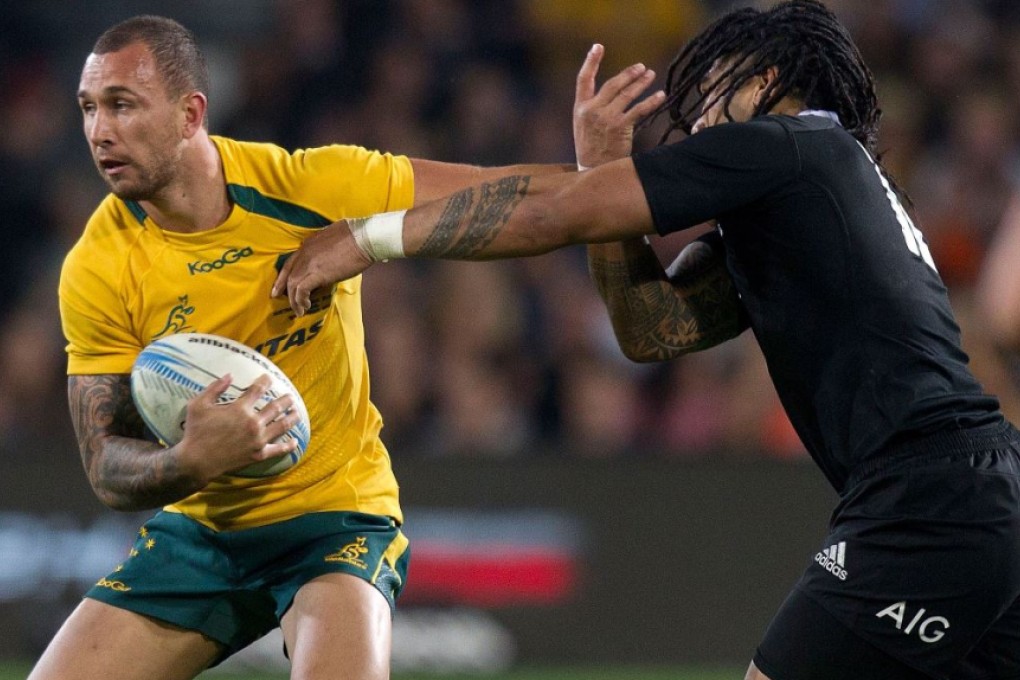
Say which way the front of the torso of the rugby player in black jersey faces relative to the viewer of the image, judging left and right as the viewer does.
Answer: facing to the left of the viewer

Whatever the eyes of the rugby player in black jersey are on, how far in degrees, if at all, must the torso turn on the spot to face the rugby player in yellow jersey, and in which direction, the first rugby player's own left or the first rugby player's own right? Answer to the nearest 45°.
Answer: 0° — they already face them

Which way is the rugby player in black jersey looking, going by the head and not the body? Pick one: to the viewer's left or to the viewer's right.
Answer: to the viewer's left
